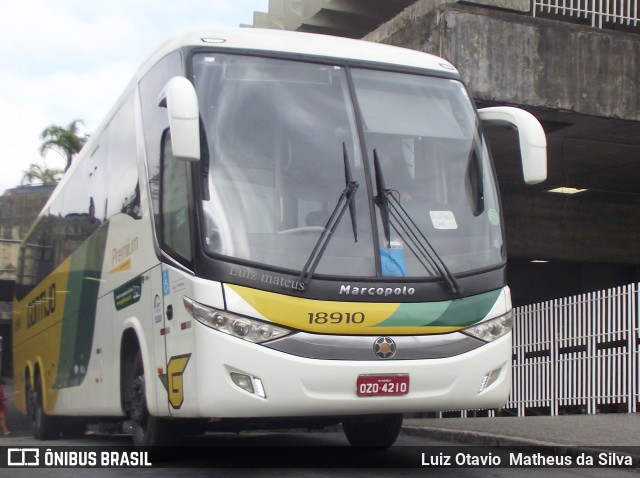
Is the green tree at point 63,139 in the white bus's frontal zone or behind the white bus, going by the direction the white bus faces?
behind

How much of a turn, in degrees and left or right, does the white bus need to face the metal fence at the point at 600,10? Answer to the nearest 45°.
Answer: approximately 90° to its left

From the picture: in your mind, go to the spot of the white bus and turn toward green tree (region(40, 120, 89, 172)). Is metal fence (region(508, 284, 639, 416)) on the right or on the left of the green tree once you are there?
right

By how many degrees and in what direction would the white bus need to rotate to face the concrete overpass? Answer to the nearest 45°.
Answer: approximately 90° to its left

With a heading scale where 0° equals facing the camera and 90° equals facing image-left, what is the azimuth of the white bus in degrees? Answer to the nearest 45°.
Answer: approximately 315°

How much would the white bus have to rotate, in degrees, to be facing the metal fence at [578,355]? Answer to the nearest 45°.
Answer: approximately 90° to its left
